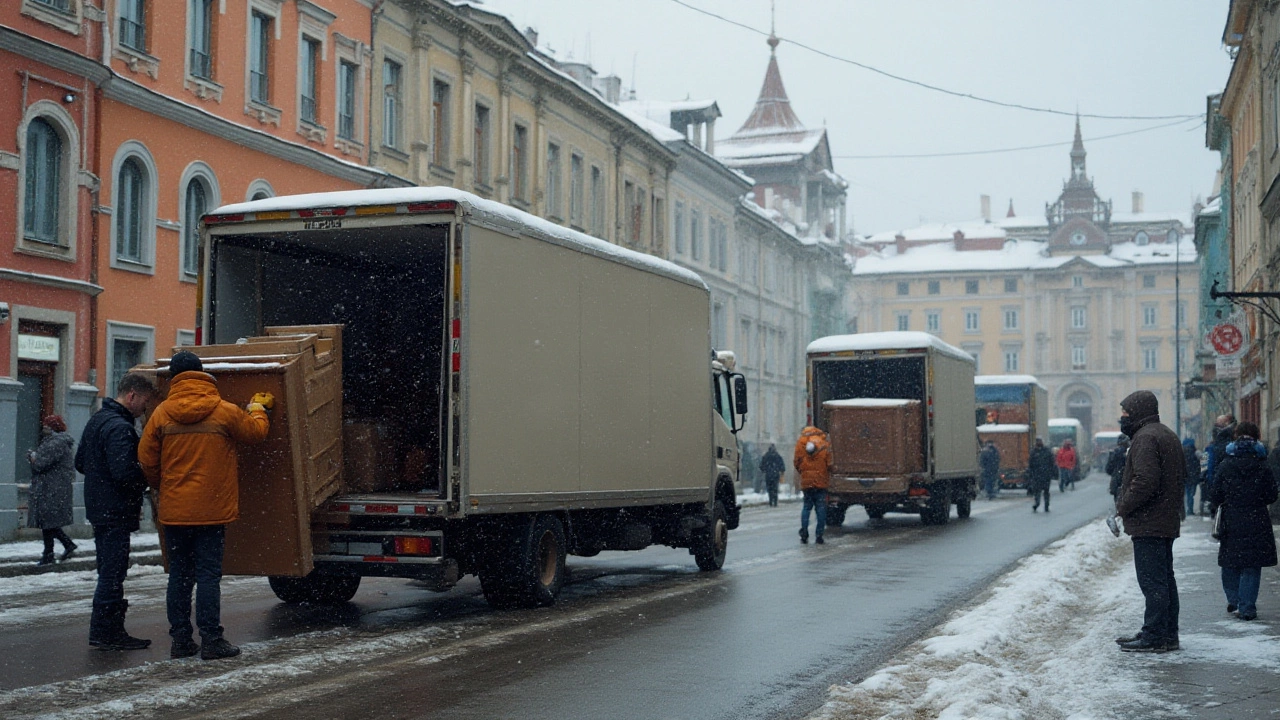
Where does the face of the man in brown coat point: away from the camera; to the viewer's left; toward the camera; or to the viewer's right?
to the viewer's left

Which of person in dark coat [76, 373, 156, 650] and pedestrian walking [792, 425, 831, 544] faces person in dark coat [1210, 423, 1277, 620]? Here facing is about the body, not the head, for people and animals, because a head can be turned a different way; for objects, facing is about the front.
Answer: person in dark coat [76, 373, 156, 650]

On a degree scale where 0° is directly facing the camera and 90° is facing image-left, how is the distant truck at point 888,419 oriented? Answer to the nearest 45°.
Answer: approximately 180°

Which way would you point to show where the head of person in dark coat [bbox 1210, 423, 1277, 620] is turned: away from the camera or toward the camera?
away from the camera

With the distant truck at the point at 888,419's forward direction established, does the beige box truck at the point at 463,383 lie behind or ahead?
behind

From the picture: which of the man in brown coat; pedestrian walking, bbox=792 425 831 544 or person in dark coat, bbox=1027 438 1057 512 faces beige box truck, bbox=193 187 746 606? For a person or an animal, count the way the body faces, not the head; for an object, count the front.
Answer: the man in brown coat

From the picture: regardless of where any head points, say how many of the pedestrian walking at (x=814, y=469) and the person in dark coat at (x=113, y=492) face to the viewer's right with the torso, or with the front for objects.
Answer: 1

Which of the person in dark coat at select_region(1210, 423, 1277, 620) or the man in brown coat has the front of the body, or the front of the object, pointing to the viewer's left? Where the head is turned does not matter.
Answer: the man in brown coat

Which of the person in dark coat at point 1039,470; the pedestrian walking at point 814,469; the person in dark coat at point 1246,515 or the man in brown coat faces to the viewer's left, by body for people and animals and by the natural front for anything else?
the man in brown coat

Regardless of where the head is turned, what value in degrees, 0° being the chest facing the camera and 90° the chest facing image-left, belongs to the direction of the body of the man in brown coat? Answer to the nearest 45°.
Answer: approximately 90°

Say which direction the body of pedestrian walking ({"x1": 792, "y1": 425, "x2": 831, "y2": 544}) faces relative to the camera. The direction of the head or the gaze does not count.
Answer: away from the camera

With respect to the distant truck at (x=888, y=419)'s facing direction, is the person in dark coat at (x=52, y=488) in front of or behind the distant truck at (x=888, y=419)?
behind
